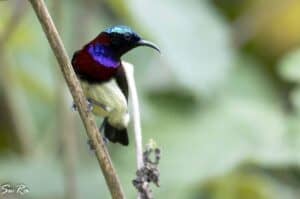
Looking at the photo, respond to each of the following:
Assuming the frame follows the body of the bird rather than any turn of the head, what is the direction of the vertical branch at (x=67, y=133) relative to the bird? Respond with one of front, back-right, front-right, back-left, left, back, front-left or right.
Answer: back-right
